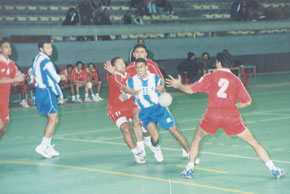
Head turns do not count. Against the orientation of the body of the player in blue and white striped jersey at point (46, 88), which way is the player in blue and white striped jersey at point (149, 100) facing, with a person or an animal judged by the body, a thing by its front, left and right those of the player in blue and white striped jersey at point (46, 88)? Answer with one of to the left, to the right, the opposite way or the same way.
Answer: to the right

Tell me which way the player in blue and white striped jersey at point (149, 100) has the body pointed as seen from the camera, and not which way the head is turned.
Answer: toward the camera

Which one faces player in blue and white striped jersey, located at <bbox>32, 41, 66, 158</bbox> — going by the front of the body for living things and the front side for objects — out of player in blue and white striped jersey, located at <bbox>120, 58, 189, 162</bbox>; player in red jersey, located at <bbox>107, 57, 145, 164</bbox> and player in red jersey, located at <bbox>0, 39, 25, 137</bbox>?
player in red jersey, located at <bbox>0, 39, 25, 137</bbox>

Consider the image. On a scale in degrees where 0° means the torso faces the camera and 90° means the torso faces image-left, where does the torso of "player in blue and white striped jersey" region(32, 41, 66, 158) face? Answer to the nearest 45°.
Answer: approximately 270°

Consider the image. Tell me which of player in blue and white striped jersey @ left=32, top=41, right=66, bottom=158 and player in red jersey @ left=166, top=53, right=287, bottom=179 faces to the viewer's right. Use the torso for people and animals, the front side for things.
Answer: the player in blue and white striped jersey

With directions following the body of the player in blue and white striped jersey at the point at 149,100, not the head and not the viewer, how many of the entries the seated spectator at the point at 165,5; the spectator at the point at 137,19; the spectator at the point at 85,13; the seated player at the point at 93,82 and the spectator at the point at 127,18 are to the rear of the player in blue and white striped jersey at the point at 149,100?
5

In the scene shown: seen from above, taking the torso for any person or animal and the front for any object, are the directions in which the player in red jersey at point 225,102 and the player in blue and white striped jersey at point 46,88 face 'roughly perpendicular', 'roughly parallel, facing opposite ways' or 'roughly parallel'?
roughly perpendicular

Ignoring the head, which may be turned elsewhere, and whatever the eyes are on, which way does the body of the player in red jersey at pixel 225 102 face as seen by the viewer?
away from the camera

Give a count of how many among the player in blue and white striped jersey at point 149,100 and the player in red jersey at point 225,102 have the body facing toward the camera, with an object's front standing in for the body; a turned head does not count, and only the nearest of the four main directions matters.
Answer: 1

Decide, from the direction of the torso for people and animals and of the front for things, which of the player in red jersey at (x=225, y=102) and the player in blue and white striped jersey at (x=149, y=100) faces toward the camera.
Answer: the player in blue and white striped jersey

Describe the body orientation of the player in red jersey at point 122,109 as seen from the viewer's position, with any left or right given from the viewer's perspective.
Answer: facing the viewer and to the right of the viewer

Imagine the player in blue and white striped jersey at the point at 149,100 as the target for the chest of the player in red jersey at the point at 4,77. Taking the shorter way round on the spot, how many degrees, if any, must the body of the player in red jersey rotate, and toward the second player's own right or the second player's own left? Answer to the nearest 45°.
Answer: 0° — they already face them

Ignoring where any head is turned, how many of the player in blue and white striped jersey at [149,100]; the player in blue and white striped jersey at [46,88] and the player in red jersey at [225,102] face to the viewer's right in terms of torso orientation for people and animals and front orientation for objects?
1

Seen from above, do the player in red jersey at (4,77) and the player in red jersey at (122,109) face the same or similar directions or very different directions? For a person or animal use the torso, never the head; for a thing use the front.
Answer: same or similar directions

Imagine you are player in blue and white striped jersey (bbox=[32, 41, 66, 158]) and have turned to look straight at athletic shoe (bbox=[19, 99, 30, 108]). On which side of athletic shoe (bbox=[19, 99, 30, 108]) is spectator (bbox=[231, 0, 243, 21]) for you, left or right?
right

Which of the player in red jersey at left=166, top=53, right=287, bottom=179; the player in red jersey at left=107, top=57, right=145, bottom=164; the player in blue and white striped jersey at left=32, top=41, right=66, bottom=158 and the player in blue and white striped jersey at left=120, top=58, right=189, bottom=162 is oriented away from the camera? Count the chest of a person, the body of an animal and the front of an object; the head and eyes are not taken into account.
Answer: the player in red jersey at left=166, top=53, right=287, bottom=179

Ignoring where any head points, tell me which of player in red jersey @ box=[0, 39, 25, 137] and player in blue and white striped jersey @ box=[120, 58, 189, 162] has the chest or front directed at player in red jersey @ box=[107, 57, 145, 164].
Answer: player in red jersey @ box=[0, 39, 25, 137]

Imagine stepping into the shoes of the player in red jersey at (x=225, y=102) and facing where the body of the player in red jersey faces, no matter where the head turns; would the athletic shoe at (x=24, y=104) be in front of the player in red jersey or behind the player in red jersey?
in front
